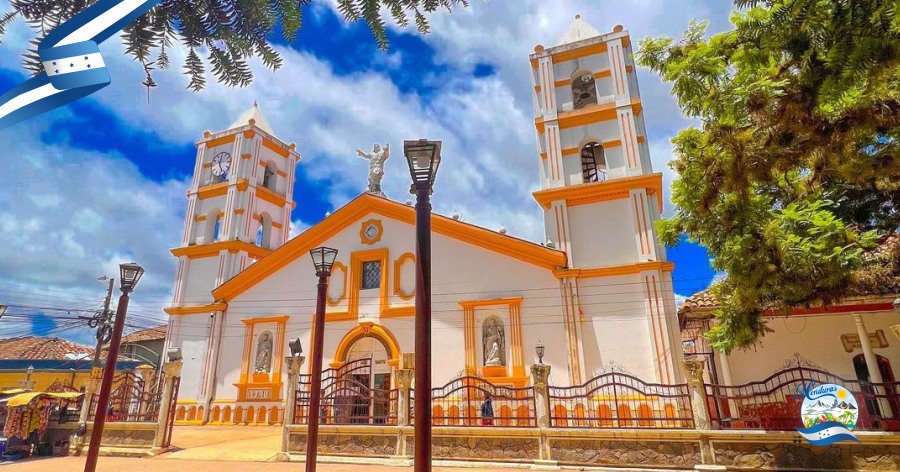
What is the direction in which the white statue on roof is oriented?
toward the camera

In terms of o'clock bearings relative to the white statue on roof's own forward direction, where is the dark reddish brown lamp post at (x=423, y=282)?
The dark reddish brown lamp post is roughly at 12 o'clock from the white statue on roof.

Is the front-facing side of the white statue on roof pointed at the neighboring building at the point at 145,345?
no

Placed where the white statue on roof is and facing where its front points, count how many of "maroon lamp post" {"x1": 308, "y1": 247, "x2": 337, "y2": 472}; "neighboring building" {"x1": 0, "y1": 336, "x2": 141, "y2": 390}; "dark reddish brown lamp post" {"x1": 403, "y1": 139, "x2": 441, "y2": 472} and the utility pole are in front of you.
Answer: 2

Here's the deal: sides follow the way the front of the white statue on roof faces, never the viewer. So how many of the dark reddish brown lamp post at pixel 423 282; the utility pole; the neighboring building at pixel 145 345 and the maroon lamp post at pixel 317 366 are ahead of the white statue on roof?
2

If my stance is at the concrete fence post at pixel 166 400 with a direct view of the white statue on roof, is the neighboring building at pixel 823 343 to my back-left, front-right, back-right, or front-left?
front-right

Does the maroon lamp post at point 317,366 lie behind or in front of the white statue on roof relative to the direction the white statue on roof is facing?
in front

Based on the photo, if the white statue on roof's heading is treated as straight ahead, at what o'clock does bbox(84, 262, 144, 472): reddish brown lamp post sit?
The reddish brown lamp post is roughly at 1 o'clock from the white statue on roof.

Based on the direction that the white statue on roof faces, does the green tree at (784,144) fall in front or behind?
in front
